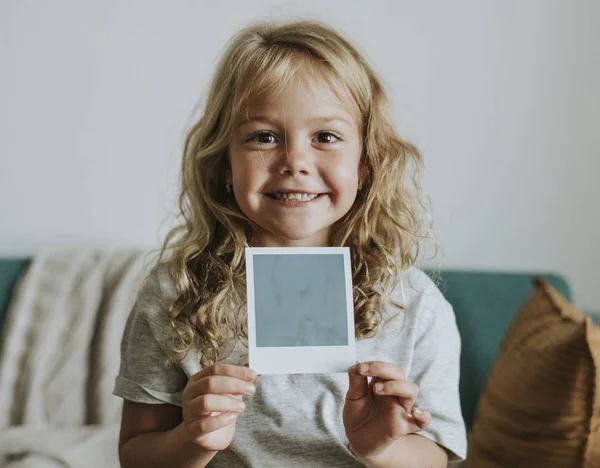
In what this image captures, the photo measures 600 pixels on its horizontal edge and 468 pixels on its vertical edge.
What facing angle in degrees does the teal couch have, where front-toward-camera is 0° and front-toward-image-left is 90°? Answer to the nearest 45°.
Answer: approximately 0°

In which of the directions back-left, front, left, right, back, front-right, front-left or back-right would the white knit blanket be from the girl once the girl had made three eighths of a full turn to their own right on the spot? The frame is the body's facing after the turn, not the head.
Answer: front
